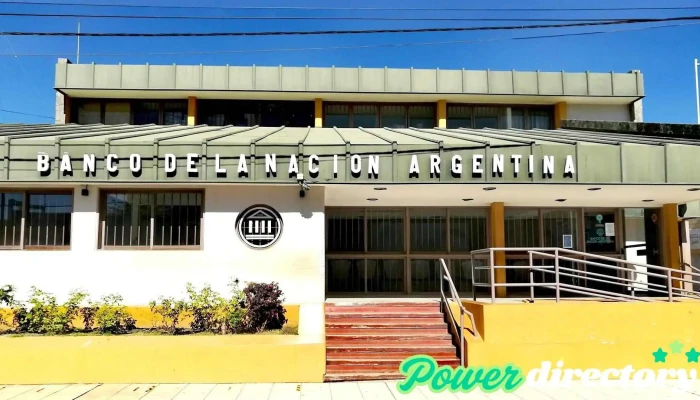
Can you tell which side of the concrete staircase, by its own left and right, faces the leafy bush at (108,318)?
right

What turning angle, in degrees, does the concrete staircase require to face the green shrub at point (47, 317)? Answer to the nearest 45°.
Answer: approximately 90° to its right

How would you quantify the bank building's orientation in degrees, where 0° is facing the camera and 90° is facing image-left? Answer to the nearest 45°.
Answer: approximately 0°

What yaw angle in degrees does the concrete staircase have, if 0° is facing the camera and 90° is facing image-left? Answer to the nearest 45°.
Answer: approximately 0°

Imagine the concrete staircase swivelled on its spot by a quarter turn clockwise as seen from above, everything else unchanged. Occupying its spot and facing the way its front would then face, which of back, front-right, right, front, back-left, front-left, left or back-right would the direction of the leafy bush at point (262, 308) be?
front

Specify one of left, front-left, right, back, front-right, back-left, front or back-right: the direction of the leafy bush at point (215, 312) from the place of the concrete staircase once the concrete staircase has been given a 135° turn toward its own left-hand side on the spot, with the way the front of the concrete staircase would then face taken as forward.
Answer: back-left
